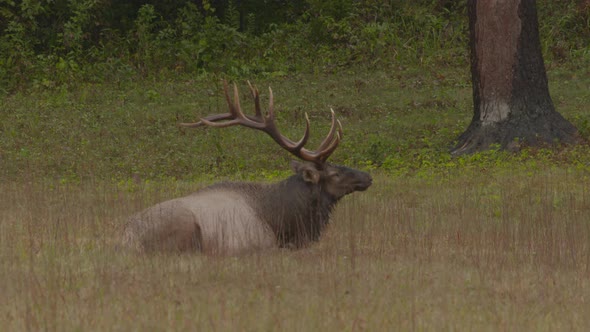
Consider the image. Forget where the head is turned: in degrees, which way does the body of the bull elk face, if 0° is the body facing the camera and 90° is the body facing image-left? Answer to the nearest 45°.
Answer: approximately 270°
